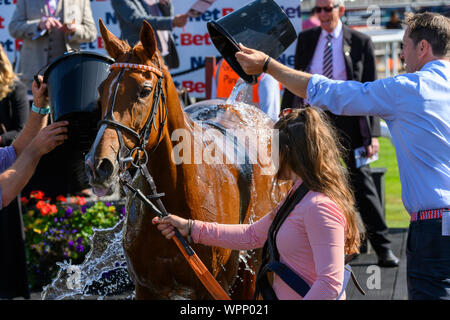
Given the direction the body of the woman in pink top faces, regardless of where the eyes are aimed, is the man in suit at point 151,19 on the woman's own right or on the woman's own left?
on the woman's own right

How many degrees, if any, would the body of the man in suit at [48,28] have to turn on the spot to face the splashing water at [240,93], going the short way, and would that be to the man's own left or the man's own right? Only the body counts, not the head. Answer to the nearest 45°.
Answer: approximately 45° to the man's own left

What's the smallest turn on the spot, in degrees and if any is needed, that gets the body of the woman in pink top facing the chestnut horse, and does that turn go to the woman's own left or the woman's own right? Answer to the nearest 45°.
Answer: approximately 45° to the woman's own right

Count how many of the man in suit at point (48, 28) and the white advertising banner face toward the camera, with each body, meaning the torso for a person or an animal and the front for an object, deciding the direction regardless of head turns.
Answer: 2

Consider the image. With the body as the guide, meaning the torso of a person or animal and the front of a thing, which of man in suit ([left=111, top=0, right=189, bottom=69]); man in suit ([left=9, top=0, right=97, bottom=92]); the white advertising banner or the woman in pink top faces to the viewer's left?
the woman in pink top

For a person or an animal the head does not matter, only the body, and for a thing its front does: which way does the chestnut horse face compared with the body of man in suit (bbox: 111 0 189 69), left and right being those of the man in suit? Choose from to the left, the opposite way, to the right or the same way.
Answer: to the right

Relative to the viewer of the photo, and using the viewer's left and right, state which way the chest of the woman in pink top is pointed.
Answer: facing to the left of the viewer

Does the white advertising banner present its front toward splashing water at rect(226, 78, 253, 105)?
yes

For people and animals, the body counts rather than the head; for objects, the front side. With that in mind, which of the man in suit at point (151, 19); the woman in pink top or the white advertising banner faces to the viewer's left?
the woman in pink top

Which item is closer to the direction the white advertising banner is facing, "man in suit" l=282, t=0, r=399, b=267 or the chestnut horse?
the chestnut horse

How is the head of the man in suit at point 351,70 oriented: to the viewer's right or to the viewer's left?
to the viewer's left
